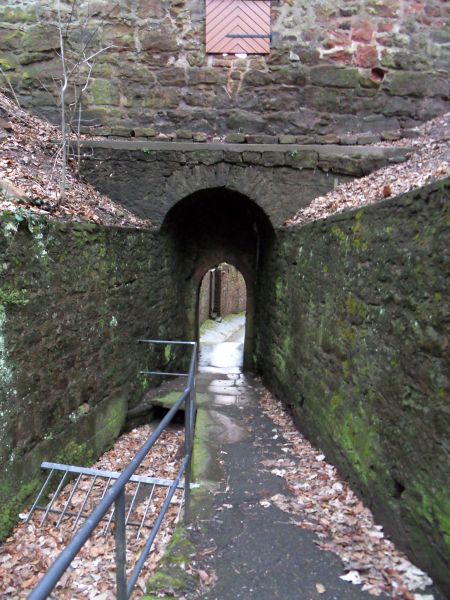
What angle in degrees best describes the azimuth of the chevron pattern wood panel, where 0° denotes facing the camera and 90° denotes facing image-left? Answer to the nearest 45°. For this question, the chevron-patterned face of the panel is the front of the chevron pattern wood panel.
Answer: approximately 0°

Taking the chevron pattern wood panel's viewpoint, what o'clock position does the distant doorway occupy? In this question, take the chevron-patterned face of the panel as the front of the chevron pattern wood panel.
The distant doorway is roughly at 6 o'clock from the chevron pattern wood panel.
